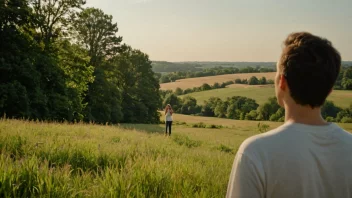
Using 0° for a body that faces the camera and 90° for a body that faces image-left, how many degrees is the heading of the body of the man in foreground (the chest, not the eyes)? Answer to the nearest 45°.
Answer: approximately 180°

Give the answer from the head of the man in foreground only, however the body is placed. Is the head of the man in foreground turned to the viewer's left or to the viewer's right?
to the viewer's left
